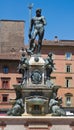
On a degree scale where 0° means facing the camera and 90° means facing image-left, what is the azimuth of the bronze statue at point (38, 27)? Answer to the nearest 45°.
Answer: approximately 0°
